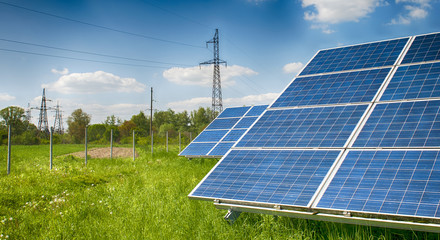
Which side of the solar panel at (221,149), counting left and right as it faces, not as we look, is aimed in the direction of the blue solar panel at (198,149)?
right

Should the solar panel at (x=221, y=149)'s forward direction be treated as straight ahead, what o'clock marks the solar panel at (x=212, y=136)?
the solar panel at (x=212, y=136) is roughly at 4 o'clock from the solar panel at (x=221, y=149).

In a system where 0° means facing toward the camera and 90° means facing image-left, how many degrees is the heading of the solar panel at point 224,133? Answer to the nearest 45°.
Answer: approximately 45°

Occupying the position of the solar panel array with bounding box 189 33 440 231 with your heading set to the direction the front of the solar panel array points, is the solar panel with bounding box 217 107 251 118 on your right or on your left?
on your right

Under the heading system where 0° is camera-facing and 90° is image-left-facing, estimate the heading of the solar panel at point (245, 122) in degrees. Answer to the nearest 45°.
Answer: approximately 45°
